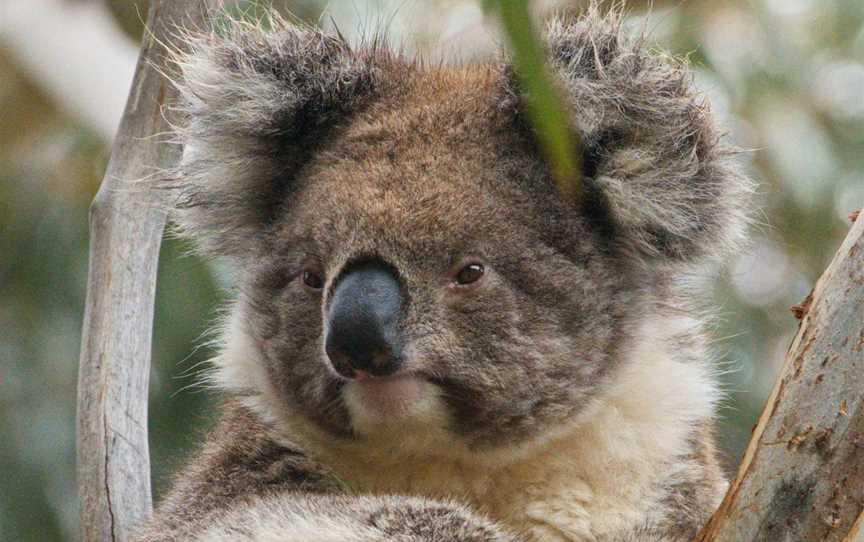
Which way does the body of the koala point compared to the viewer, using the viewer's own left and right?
facing the viewer and to the left of the viewer

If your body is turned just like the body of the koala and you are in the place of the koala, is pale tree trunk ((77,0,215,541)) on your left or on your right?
on your right
